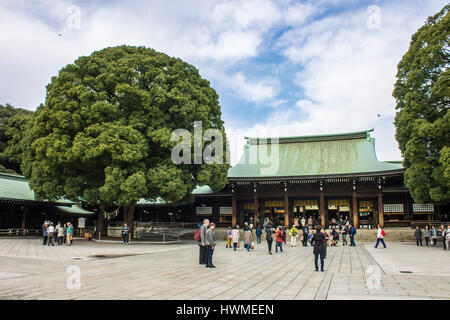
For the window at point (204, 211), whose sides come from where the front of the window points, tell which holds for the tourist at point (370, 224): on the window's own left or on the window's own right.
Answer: on the window's own left

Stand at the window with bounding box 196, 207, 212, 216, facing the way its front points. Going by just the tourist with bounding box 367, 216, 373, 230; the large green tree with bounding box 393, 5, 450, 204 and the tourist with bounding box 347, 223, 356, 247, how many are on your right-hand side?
0

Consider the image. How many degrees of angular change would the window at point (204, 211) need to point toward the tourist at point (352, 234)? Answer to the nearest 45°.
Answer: approximately 45° to its left

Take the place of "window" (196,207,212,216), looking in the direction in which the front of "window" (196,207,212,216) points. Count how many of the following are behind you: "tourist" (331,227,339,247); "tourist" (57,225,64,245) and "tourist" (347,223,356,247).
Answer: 0

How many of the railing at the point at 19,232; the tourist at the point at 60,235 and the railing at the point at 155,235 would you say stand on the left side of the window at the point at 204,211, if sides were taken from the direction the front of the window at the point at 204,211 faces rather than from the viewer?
0

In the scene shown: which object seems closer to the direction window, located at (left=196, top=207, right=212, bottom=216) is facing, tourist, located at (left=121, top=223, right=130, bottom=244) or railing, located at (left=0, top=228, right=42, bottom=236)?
the tourist

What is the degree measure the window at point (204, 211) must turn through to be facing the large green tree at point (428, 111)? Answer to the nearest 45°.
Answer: approximately 45° to its left

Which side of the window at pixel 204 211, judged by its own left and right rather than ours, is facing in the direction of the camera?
front

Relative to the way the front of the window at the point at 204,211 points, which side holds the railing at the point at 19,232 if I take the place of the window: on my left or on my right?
on my right

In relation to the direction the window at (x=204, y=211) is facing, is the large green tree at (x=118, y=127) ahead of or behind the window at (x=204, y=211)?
ahead

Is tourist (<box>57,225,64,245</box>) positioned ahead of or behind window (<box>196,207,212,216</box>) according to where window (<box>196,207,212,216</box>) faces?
ahead

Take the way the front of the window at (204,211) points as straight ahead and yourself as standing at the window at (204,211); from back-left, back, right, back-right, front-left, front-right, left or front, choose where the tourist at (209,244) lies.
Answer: front

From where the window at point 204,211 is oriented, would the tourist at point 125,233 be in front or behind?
in front

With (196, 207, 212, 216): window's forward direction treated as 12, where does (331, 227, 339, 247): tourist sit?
The tourist is roughly at 11 o'clock from the window.
